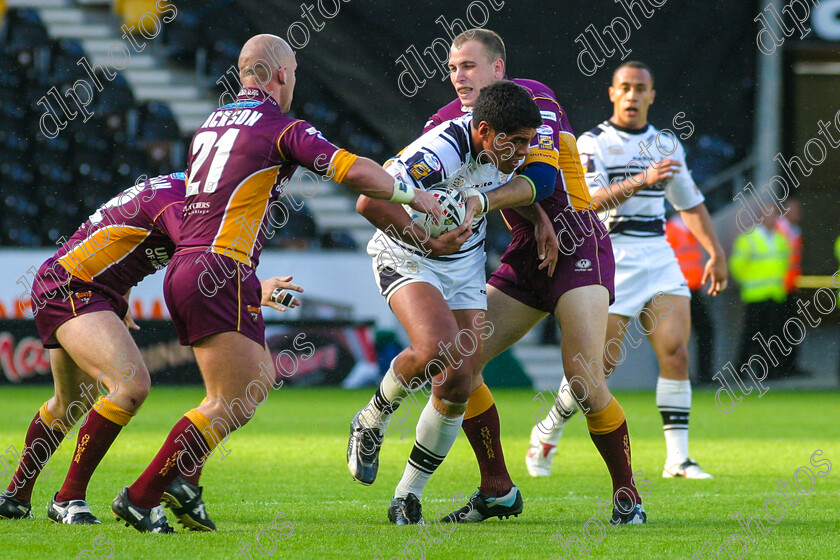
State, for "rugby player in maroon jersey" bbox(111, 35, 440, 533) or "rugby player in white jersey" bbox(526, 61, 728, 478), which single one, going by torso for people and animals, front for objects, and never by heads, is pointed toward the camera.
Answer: the rugby player in white jersey

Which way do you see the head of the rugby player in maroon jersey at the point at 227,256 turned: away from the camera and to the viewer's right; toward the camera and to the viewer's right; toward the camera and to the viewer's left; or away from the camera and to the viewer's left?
away from the camera and to the viewer's right

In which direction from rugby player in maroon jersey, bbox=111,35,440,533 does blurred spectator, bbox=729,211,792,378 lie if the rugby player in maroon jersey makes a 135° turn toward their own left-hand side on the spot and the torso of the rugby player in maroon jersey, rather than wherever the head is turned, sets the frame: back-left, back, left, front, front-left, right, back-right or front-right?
back-right

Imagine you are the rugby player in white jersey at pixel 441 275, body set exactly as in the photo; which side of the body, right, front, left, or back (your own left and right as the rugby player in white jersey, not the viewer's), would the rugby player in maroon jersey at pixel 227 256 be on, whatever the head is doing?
right

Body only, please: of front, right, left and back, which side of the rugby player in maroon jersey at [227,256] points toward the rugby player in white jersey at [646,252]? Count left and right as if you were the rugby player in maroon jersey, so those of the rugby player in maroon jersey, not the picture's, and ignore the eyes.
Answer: front

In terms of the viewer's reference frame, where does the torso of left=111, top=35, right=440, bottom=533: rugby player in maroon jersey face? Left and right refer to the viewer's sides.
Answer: facing away from the viewer and to the right of the viewer

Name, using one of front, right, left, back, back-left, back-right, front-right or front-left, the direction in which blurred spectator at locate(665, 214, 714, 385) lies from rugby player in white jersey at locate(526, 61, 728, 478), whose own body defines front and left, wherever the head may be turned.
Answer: back

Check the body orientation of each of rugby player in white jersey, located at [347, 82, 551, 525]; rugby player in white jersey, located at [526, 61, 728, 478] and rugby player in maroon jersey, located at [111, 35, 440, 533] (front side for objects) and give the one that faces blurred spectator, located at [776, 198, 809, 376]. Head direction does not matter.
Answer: the rugby player in maroon jersey

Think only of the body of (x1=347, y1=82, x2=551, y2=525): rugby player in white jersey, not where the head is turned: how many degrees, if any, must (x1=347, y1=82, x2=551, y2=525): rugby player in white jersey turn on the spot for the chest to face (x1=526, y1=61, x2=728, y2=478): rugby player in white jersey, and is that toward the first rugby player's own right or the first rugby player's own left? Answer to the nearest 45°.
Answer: approximately 90° to the first rugby player's own left

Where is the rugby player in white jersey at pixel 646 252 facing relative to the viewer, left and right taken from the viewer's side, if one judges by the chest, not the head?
facing the viewer

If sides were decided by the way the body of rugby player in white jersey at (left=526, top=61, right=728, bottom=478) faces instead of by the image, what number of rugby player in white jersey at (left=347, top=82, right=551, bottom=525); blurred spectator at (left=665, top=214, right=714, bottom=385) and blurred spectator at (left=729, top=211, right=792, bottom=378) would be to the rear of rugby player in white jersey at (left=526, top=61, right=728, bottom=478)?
2

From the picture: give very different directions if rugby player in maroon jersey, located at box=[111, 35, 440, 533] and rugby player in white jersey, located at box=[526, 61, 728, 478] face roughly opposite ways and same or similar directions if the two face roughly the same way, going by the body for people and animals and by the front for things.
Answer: very different directions

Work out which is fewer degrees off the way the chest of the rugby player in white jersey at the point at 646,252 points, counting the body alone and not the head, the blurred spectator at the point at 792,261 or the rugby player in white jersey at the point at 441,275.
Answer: the rugby player in white jersey

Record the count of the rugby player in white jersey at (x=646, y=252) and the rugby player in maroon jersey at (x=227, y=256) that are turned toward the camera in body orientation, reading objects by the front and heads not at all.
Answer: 1
